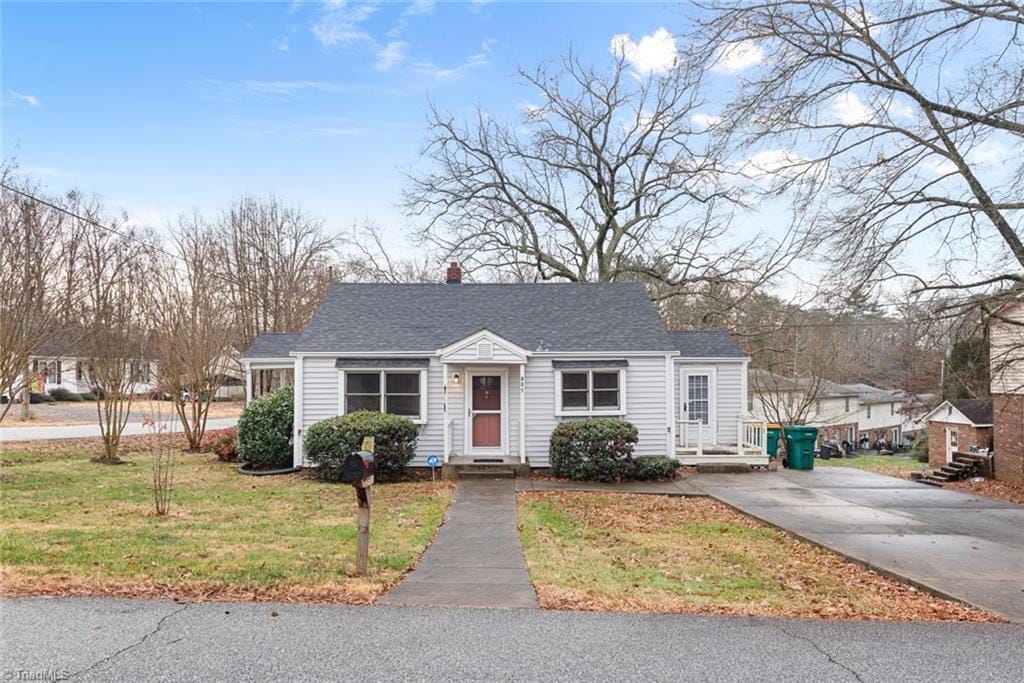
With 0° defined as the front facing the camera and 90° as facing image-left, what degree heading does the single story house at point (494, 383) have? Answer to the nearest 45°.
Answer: approximately 0°

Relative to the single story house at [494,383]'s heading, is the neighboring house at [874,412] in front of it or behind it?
behind

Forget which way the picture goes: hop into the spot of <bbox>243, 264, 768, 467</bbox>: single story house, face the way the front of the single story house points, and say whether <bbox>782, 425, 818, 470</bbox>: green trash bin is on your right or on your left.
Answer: on your left

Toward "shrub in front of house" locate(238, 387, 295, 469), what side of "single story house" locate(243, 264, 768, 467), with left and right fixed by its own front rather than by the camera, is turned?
right

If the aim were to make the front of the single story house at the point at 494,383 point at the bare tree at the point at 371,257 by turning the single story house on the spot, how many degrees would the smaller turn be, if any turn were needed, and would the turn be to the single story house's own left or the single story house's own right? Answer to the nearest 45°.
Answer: approximately 180°

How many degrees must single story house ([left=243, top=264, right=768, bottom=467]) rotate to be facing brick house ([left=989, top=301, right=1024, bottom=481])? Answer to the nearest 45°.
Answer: approximately 90° to its left

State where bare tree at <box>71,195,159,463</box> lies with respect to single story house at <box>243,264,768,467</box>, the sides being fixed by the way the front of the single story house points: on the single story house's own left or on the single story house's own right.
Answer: on the single story house's own right

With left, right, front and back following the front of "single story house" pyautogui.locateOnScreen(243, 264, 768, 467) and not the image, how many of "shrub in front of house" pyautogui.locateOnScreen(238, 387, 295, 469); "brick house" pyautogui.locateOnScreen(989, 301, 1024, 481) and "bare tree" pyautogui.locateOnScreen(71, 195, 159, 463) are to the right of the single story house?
2

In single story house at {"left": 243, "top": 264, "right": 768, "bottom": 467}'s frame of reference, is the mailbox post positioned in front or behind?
in front

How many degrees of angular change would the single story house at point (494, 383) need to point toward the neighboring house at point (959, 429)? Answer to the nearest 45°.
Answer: approximately 135° to its left

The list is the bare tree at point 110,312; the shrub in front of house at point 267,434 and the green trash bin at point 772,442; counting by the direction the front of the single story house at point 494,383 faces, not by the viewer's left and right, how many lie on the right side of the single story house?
2

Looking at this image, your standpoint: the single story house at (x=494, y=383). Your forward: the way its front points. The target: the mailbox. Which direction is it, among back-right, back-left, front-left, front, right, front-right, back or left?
front

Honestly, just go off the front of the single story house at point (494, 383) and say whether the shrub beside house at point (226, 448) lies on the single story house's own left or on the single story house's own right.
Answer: on the single story house's own right

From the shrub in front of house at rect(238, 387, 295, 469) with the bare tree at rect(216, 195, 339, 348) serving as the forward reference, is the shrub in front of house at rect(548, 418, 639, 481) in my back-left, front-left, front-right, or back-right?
back-right

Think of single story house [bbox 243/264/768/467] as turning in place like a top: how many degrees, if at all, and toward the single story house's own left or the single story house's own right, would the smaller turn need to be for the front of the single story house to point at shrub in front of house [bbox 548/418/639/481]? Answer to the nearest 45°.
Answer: approximately 45° to the single story house's own left

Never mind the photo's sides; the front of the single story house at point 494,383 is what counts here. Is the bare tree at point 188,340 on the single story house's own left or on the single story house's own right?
on the single story house's own right

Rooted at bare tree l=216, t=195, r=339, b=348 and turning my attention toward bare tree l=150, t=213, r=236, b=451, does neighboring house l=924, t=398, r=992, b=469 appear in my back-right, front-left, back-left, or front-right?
front-left
